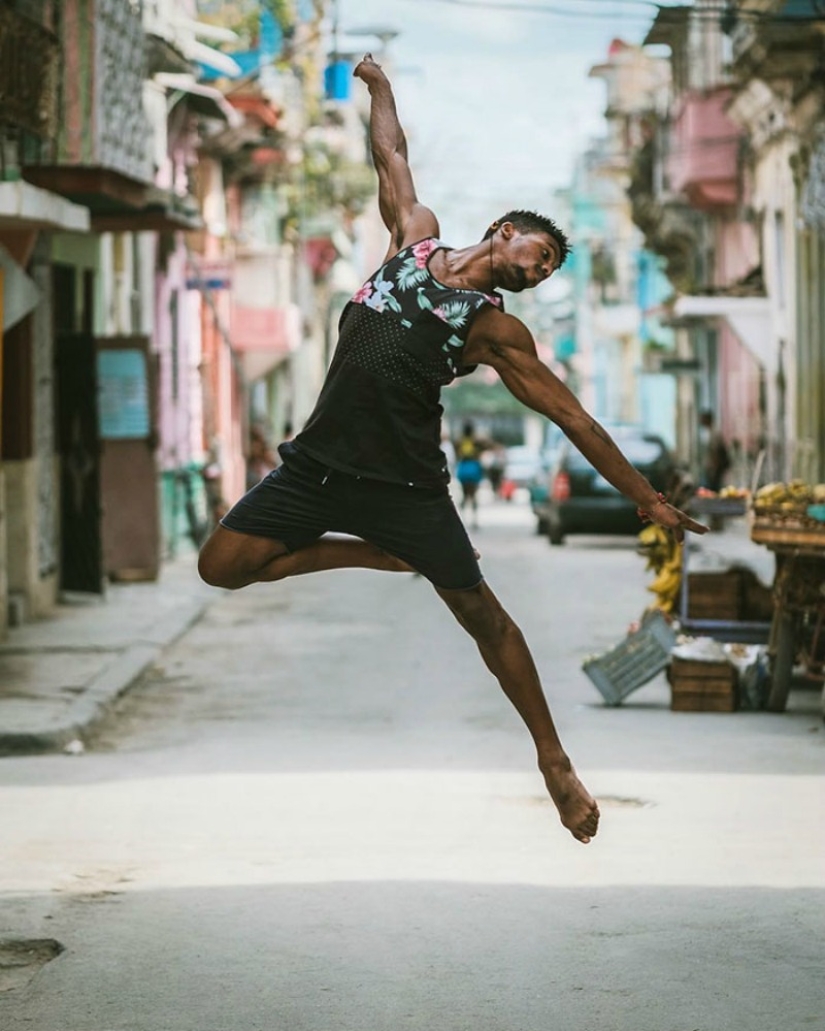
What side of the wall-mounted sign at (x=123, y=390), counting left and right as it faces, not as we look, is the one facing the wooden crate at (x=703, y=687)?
front

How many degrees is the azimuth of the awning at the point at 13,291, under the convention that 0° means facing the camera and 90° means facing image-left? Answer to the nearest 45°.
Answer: approximately 270°

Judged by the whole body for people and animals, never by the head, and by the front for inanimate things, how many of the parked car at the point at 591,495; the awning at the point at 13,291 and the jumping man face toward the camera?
1

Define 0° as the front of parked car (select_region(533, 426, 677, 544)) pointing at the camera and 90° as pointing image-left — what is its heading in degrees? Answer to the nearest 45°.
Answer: approximately 180°

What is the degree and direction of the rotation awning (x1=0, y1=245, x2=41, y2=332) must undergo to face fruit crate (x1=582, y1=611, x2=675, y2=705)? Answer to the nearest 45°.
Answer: approximately 45° to its right

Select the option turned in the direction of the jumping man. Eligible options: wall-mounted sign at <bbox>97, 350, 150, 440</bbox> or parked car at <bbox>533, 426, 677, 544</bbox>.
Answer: the wall-mounted sign

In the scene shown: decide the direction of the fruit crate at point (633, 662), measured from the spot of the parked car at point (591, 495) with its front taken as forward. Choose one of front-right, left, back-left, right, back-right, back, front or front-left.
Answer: back

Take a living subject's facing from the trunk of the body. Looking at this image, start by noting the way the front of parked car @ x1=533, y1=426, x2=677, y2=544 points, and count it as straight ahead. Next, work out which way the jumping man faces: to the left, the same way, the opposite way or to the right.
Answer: the opposite way

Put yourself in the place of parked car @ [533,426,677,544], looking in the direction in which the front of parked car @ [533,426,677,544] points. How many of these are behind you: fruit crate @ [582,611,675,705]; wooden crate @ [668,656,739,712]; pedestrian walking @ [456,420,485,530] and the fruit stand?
3
